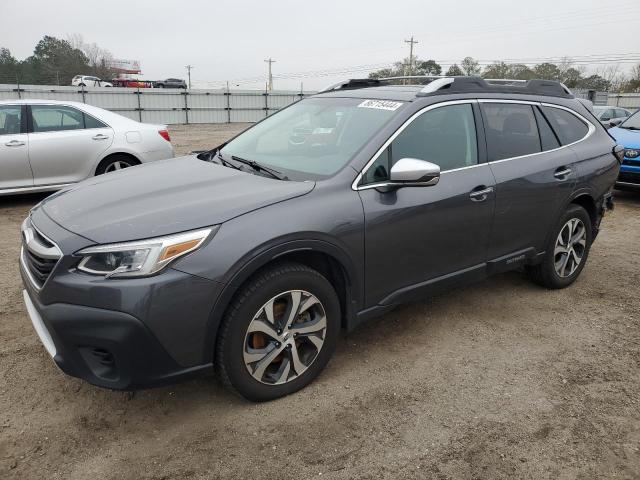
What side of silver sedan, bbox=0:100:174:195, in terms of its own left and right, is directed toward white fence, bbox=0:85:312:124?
right

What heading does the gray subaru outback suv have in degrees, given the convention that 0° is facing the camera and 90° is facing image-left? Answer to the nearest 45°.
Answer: approximately 45°

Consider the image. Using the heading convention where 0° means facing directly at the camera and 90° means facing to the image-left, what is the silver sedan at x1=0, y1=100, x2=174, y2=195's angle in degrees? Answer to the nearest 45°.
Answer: approximately 90°

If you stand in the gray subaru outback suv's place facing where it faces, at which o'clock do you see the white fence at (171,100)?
The white fence is roughly at 4 o'clock from the gray subaru outback suv.

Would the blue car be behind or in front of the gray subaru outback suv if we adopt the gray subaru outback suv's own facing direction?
behind

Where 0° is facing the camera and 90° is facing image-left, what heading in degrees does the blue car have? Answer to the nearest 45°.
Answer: approximately 45°

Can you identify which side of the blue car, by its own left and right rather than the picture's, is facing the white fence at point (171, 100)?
right
